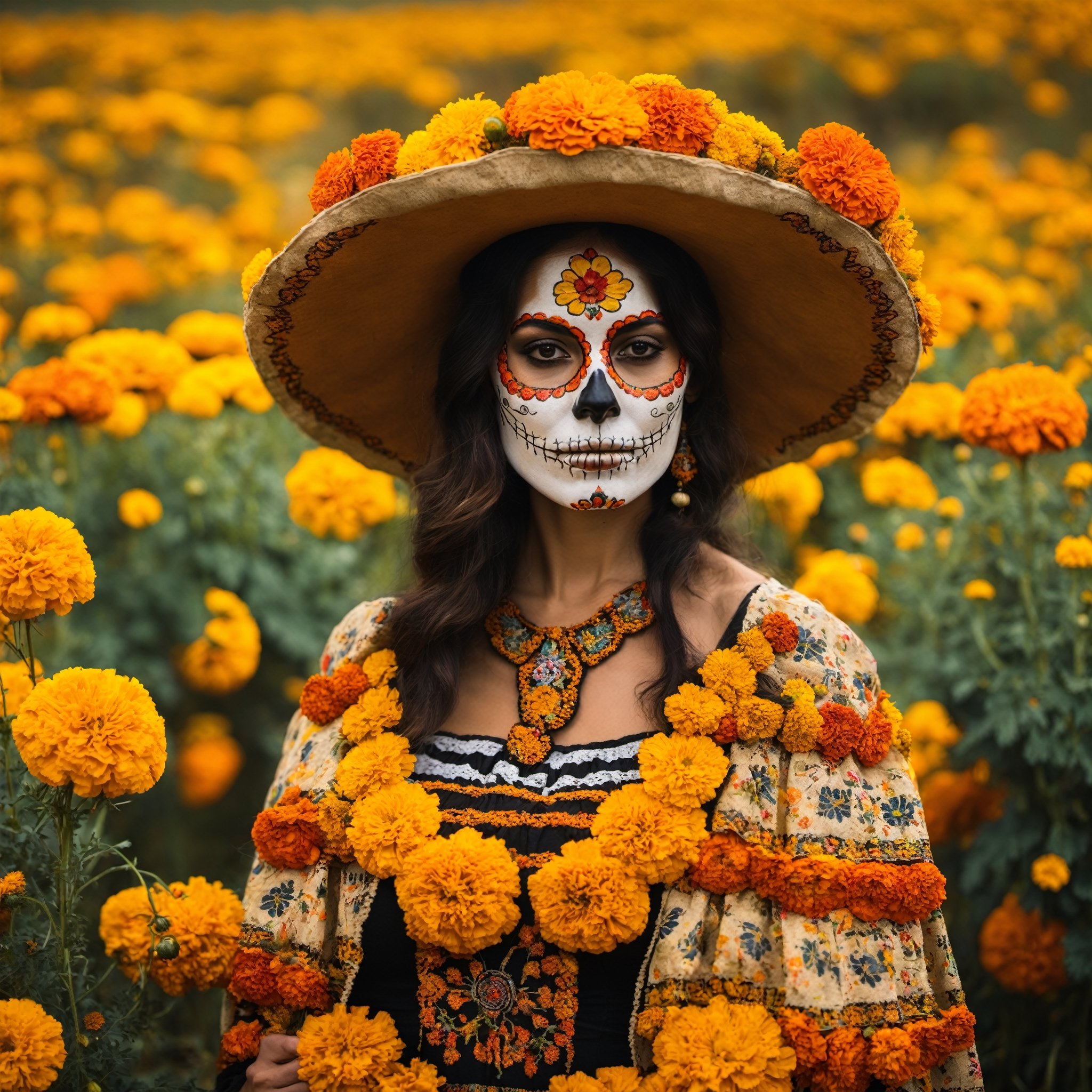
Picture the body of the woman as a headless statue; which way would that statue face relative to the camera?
toward the camera

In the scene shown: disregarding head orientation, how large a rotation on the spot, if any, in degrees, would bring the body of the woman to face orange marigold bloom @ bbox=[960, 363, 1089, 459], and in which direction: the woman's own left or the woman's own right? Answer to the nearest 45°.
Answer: approximately 135° to the woman's own left

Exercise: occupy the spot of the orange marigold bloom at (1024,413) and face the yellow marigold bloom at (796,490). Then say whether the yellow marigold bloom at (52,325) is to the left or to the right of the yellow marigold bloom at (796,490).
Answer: left

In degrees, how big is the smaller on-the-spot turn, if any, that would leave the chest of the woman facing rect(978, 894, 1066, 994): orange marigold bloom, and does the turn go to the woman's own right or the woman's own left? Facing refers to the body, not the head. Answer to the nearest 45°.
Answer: approximately 135° to the woman's own left

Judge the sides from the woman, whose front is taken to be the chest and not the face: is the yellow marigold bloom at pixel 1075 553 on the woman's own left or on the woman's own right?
on the woman's own left

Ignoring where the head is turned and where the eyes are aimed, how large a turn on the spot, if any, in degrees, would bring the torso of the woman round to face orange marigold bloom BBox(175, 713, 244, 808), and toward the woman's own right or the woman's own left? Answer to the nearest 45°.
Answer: approximately 135° to the woman's own right

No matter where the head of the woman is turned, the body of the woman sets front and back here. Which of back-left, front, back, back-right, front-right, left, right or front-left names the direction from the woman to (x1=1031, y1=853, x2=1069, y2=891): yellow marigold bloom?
back-left

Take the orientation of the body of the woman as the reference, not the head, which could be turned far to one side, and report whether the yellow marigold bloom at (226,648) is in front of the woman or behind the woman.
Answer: behind
